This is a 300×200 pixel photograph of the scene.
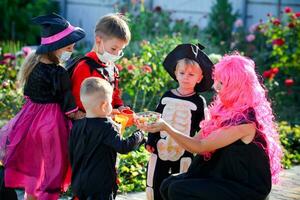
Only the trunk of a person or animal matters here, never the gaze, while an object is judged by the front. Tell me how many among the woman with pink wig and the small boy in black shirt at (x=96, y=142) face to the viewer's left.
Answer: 1

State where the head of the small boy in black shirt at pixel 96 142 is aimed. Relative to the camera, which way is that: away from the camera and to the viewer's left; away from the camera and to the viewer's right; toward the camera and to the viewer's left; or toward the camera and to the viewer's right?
away from the camera and to the viewer's right

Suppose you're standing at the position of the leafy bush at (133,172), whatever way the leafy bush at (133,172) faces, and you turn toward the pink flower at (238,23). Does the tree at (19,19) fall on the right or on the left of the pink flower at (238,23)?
left

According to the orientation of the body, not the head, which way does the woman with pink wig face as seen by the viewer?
to the viewer's left

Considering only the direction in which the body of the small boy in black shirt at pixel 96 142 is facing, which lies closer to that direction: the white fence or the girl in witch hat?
the white fence

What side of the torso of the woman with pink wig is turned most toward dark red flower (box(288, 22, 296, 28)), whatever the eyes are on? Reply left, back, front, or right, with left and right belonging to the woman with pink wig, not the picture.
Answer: right

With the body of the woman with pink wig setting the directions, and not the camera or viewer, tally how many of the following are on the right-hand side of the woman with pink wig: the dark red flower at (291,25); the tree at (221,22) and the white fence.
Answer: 3

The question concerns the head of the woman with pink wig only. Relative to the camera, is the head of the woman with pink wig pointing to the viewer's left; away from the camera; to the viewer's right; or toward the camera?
to the viewer's left

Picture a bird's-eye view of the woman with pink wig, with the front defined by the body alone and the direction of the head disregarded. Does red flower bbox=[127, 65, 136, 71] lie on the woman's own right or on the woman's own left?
on the woman's own right

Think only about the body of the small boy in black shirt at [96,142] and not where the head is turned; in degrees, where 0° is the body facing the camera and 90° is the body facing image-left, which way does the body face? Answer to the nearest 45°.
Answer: approximately 225°

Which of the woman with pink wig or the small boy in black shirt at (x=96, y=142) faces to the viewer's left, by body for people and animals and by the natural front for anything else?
the woman with pink wig

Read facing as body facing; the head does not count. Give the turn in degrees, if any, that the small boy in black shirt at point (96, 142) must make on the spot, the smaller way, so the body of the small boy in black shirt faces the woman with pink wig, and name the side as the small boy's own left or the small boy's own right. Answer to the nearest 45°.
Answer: approximately 45° to the small boy's own right
